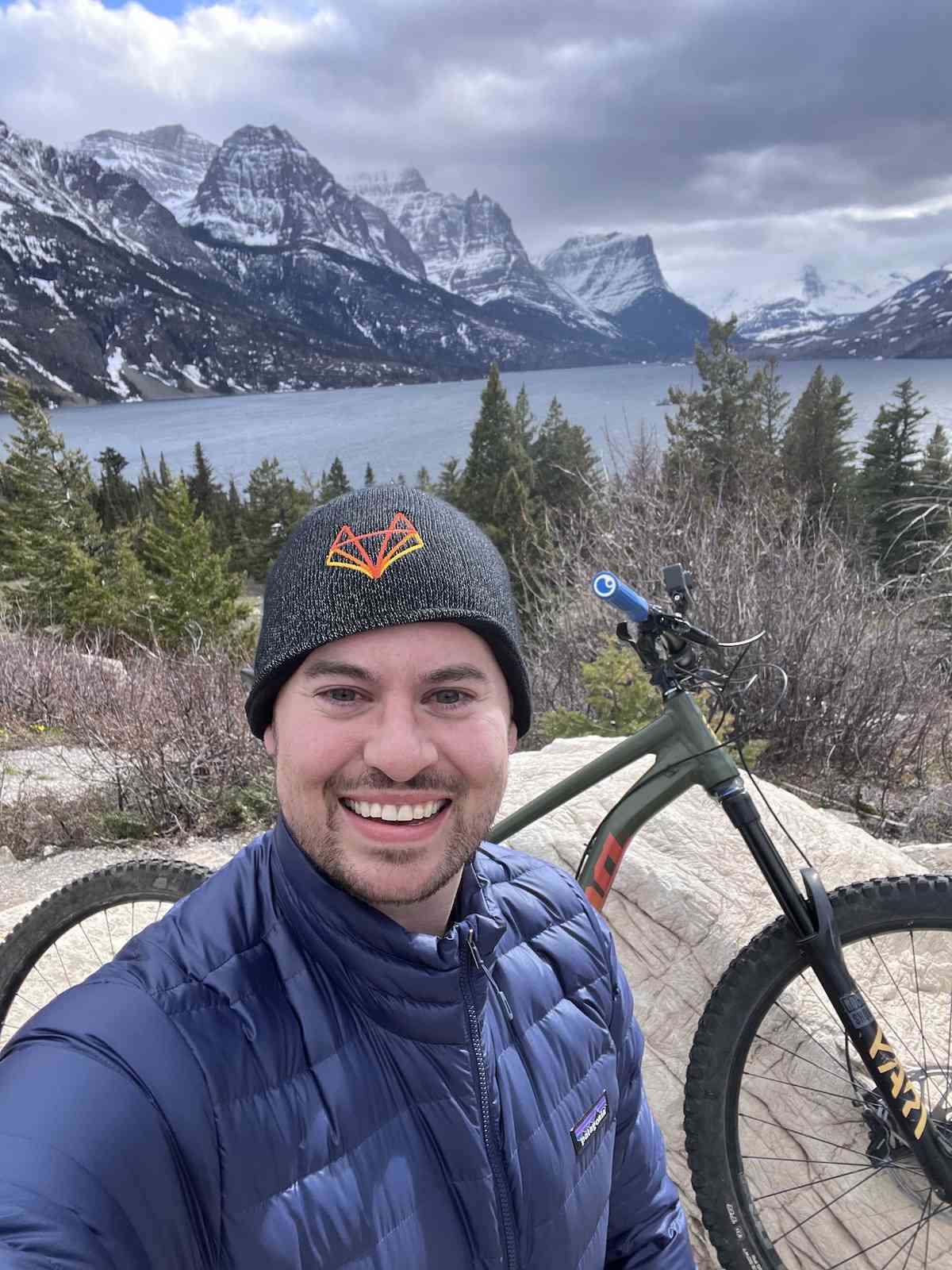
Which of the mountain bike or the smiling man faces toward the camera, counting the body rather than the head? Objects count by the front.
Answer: the smiling man

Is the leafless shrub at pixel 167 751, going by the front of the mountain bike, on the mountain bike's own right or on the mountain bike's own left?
on the mountain bike's own left

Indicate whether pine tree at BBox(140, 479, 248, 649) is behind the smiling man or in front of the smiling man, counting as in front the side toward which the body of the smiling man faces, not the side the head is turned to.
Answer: behind

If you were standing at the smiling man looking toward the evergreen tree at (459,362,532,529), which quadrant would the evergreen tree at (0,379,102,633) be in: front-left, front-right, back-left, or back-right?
front-left

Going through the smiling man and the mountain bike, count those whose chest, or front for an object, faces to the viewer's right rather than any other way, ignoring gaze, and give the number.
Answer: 1

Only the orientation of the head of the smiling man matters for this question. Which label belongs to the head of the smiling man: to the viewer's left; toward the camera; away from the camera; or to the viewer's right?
toward the camera

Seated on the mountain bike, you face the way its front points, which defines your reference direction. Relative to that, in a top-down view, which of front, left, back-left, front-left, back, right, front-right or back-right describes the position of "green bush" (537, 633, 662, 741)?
left

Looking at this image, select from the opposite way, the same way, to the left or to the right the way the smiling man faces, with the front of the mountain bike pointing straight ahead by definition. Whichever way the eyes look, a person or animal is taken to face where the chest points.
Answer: to the right

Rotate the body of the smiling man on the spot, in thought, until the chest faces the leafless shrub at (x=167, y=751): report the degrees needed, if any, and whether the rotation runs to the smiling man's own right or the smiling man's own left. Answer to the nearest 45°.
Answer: approximately 180°

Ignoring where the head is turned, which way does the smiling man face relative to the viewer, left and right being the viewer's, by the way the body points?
facing the viewer

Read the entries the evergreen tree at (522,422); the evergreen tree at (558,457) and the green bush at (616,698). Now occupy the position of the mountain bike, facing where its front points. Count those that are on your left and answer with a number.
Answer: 3

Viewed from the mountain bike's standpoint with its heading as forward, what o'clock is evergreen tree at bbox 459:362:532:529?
The evergreen tree is roughly at 9 o'clock from the mountain bike.

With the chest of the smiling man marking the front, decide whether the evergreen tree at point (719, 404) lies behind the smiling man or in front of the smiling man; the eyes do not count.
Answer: behind

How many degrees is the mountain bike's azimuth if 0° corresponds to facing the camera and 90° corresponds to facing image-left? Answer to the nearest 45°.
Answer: approximately 270°

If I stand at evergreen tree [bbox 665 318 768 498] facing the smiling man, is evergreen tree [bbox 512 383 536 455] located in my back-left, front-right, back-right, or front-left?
back-right
